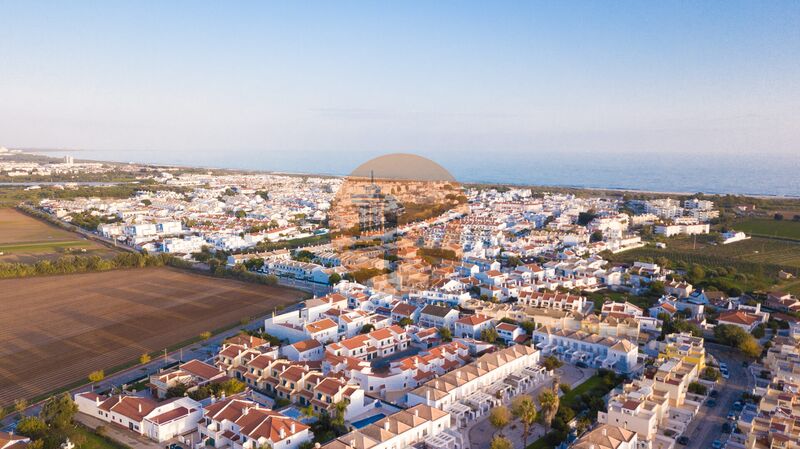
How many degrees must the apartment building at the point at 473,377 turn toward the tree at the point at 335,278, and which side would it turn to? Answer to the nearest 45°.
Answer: approximately 180°

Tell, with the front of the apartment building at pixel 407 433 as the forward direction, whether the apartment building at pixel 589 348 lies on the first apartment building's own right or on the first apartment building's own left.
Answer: on the first apartment building's own left

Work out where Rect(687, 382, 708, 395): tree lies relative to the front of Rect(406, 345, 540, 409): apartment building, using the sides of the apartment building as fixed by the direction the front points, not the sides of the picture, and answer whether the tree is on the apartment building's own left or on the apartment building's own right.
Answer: on the apartment building's own left

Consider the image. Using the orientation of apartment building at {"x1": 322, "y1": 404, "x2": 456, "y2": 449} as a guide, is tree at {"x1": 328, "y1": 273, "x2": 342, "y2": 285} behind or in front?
behind

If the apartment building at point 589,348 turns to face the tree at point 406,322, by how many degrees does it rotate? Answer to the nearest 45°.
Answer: approximately 45° to its right

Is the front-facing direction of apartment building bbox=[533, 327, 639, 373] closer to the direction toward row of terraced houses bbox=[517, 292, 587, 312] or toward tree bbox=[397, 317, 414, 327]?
the tree

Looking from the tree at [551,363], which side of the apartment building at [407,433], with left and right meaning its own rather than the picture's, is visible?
left

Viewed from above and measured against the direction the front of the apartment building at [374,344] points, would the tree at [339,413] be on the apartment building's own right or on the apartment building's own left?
on the apartment building's own right

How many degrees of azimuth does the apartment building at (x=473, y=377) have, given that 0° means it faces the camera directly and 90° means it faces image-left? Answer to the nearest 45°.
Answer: approximately 315°

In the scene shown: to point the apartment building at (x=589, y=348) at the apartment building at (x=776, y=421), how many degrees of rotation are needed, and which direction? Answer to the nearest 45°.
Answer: approximately 90° to its left
